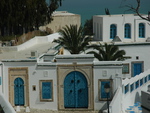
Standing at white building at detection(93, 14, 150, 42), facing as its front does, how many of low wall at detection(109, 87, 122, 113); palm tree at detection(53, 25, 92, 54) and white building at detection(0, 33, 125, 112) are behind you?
0

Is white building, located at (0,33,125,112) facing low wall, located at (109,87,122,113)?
no

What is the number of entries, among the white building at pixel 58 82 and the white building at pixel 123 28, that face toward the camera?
2

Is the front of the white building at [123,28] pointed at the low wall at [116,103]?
yes

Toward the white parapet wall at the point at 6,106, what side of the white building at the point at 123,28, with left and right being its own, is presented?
front

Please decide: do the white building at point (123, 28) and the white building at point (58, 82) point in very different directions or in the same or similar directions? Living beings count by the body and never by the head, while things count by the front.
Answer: same or similar directions

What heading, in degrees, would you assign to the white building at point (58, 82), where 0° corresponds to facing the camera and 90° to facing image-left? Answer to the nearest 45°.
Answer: approximately 0°

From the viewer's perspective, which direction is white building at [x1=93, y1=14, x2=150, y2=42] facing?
toward the camera

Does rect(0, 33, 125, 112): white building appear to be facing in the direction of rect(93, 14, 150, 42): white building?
no

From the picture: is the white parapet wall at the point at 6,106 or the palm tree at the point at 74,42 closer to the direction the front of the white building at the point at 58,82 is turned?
the white parapet wall

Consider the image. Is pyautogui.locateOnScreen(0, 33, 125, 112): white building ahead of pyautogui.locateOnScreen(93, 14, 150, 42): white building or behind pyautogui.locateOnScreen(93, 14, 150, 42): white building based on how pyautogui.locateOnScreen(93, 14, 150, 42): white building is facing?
ahead

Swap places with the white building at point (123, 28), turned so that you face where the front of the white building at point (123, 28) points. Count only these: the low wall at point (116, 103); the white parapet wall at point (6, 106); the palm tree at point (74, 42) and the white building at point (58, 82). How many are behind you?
0

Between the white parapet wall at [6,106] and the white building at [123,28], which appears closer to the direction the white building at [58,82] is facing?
the white parapet wall

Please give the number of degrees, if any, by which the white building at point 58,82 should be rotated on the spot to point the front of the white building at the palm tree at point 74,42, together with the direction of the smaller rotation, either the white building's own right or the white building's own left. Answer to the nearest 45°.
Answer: approximately 180°
